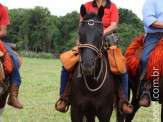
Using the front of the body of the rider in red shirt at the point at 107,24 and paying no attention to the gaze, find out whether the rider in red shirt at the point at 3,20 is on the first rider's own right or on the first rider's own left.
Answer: on the first rider's own right

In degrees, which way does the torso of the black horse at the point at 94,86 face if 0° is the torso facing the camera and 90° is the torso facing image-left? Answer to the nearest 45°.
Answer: approximately 0°

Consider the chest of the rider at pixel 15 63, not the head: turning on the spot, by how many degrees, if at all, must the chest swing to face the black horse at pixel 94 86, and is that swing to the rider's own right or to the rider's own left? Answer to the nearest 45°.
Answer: approximately 45° to the rider's own left

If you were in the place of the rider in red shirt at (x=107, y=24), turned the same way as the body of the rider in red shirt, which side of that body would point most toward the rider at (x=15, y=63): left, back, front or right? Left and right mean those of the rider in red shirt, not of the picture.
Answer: right

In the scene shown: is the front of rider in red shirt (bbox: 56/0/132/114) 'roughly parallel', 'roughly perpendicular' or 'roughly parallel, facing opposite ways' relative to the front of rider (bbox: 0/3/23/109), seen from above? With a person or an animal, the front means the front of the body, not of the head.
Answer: roughly parallel

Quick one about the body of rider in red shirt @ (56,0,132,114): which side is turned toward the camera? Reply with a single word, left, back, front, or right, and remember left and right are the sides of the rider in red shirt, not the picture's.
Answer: front

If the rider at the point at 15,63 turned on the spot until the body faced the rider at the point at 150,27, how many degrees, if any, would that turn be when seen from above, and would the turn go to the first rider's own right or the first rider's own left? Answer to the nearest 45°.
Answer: approximately 90° to the first rider's own left

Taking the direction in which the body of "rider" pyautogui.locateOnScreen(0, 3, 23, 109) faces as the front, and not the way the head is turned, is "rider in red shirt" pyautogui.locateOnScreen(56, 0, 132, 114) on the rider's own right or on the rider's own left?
on the rider's own left

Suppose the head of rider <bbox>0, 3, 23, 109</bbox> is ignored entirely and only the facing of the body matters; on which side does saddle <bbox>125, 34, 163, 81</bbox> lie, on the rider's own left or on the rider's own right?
on the rider's own left
